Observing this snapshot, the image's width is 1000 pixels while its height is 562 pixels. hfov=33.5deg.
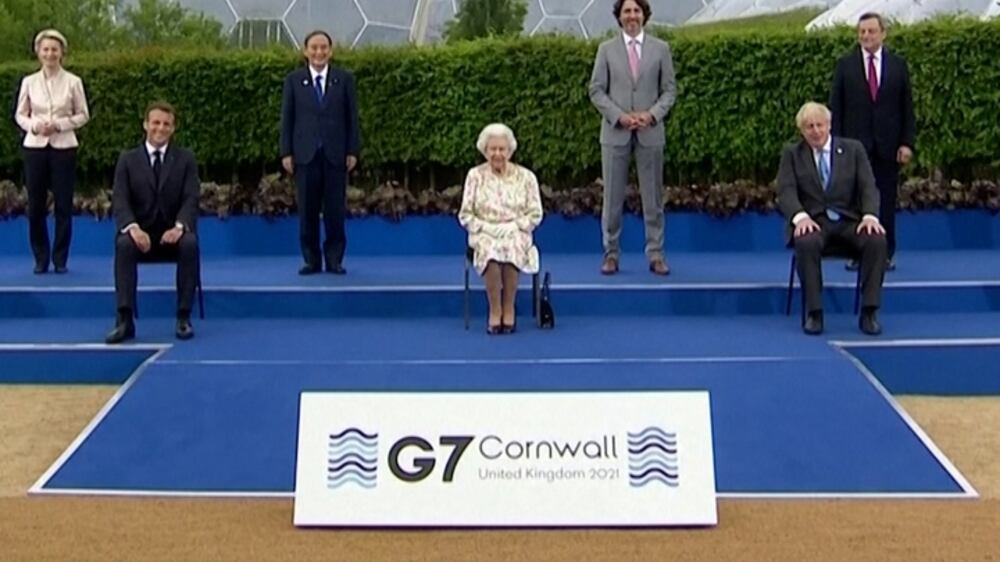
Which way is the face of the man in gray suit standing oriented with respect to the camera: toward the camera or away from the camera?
toward the camera

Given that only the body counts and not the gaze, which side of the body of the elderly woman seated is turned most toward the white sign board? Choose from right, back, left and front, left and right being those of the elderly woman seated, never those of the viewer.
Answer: front

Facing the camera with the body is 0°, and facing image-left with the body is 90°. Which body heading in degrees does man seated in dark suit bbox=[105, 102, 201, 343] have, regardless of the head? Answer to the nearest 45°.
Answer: approximately 0°

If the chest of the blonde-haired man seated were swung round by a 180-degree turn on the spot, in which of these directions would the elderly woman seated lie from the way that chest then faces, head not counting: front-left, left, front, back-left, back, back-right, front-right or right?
left

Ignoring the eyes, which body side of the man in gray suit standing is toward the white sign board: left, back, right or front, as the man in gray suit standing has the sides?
front

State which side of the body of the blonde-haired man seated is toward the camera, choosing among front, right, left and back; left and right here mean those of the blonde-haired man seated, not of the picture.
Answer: front

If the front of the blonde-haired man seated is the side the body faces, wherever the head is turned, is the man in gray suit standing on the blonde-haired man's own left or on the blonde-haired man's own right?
on the blonde-haired man's own right

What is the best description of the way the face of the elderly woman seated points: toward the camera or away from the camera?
toward the camera

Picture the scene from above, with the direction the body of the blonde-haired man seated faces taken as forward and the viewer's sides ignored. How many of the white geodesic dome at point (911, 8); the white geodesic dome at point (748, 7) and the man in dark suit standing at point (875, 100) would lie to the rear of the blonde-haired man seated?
3

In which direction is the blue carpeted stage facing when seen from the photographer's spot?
facing the viewer

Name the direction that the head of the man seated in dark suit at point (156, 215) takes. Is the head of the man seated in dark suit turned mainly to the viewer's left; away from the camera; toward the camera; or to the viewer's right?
toward the camera

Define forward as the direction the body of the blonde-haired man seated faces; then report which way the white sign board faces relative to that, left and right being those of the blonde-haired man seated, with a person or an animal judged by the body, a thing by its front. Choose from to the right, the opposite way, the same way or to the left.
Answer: the same way

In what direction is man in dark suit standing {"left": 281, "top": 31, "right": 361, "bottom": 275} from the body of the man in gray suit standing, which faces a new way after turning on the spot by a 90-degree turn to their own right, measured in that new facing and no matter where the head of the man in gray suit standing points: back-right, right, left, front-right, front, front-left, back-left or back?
front

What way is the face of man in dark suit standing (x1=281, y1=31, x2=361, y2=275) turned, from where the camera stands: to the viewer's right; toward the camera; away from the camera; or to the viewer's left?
toward the camera

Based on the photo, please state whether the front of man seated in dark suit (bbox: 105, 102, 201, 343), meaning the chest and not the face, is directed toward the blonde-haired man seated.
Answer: no

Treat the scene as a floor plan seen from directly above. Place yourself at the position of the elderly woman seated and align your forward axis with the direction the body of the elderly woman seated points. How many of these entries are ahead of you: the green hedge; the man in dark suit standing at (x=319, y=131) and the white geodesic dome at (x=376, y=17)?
0

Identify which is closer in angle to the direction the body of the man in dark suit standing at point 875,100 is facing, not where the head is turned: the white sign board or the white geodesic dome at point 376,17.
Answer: the white sign board

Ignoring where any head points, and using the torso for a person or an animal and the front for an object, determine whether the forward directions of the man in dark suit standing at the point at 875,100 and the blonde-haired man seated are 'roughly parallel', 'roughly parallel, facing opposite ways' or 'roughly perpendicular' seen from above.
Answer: roughly parallel

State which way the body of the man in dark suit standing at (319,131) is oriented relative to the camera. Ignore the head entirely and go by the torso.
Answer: toward the camera
